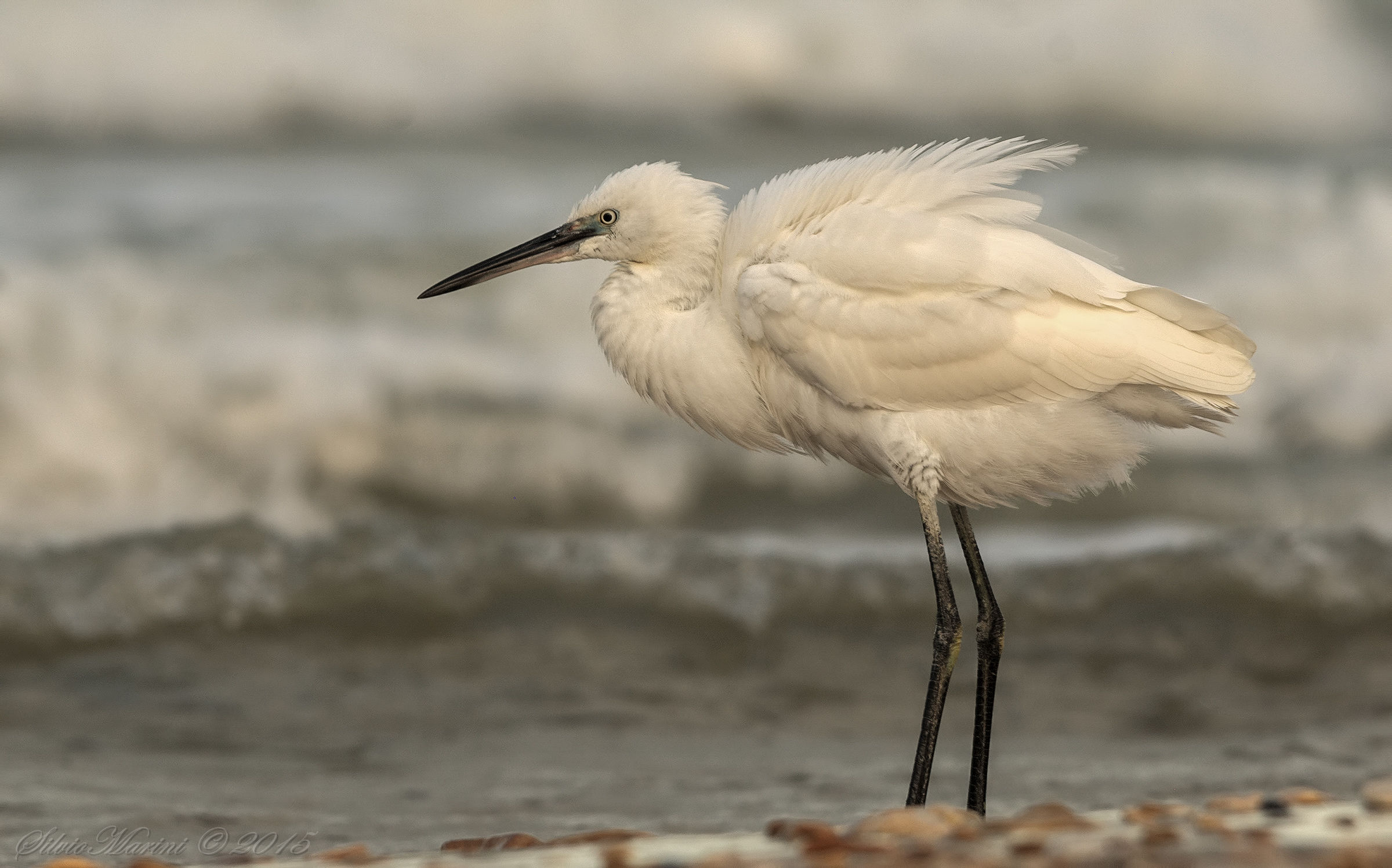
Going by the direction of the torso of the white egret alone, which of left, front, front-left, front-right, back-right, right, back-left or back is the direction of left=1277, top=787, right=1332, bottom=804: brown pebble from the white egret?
back-left

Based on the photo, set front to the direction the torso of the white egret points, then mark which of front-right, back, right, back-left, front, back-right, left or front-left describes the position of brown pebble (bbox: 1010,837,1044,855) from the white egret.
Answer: left

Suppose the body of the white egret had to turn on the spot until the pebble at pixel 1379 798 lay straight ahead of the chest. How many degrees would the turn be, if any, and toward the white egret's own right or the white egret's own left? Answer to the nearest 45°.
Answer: approximately 135° to the white egret's own left

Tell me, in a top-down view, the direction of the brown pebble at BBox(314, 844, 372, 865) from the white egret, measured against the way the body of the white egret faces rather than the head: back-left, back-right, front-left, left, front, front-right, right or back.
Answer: front-left

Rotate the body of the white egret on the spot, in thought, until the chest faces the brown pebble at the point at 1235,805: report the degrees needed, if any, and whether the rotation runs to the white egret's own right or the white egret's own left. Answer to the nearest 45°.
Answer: approximately 135° to the white egret's own left

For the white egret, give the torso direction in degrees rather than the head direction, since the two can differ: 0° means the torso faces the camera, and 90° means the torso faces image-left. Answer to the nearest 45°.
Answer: approximately 90°
